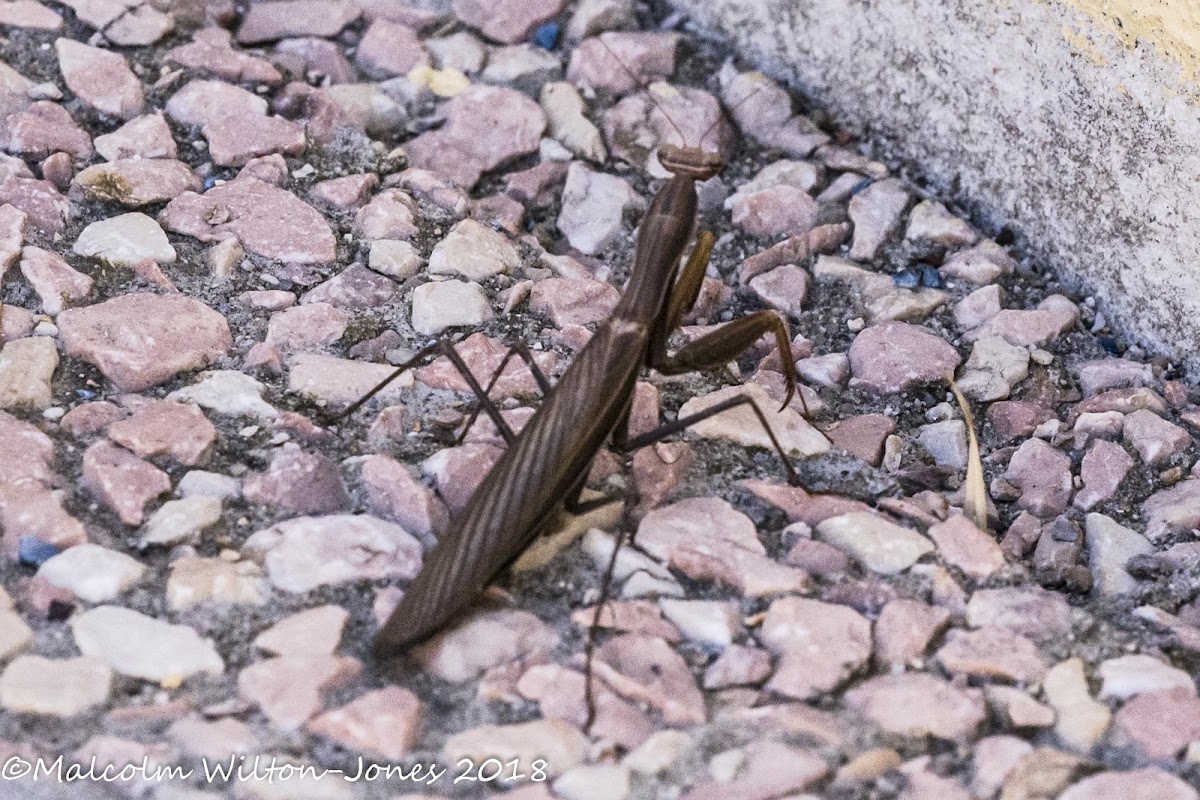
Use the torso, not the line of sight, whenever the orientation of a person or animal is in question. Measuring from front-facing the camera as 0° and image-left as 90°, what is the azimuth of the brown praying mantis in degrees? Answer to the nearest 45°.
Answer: approximately 225°

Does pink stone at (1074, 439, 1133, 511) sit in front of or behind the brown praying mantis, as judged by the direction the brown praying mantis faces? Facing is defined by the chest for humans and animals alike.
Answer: in front

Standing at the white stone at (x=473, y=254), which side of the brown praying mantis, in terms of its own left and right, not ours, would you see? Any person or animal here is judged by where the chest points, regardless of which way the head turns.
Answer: left

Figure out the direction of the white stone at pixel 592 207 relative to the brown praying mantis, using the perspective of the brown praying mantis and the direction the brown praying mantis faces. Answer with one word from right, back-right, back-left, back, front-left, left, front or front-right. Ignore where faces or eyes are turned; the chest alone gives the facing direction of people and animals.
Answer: front-left

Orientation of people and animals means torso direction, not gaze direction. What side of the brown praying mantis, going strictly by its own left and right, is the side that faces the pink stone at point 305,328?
left

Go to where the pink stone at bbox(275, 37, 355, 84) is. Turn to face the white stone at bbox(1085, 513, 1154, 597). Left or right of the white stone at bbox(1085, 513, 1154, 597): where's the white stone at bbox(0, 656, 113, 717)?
right

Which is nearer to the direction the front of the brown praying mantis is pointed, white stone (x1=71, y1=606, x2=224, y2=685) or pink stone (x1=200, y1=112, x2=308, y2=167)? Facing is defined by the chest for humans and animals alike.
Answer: the pink stone

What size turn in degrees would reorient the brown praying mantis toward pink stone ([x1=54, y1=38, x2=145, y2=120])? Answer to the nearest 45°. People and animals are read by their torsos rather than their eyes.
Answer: approximately 90° to its left

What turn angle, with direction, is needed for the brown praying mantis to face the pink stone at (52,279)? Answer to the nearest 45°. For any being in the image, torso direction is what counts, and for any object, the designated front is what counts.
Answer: approximately 135° to its left

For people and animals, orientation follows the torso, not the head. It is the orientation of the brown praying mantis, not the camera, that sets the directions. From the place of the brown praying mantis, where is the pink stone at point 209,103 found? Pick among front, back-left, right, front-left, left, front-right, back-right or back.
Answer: left

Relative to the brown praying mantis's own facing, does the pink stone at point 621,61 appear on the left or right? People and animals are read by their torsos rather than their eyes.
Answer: on its left

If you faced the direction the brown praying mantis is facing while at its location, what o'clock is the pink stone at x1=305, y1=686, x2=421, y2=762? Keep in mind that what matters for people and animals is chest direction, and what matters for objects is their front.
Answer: The pink stone is roughly at 5 o'clock from the brown praying mantis.
